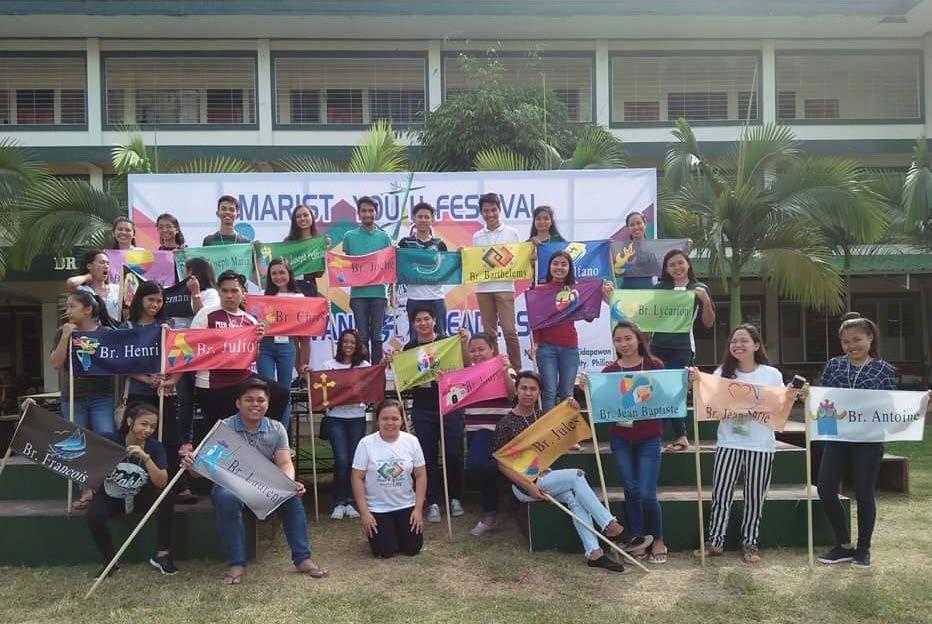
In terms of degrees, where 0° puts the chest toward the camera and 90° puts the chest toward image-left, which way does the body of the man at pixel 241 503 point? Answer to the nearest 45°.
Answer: approximately 0°

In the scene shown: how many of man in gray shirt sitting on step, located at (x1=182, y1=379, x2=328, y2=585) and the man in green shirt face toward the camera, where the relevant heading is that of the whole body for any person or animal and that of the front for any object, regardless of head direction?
2

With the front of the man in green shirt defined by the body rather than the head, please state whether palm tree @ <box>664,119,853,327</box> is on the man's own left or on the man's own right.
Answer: on the man's own left

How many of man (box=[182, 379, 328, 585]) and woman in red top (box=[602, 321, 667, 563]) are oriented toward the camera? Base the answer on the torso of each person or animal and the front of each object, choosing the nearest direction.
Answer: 2

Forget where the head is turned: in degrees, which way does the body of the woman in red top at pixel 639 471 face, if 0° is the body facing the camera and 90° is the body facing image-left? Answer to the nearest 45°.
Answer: approximately 0°

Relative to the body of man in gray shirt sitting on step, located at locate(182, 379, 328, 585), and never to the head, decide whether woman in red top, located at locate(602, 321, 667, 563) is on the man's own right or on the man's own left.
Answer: on the man's own left

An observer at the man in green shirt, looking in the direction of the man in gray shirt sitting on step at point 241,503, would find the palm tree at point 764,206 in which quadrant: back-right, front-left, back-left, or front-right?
back-left

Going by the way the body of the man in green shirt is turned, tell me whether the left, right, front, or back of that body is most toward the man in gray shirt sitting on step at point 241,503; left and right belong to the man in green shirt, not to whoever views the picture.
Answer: front

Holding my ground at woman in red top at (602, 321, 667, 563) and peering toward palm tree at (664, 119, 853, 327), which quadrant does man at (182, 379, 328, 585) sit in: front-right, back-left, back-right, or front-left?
back-left

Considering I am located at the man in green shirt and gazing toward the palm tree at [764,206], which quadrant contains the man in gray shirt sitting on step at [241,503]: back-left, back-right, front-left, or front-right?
back-right
